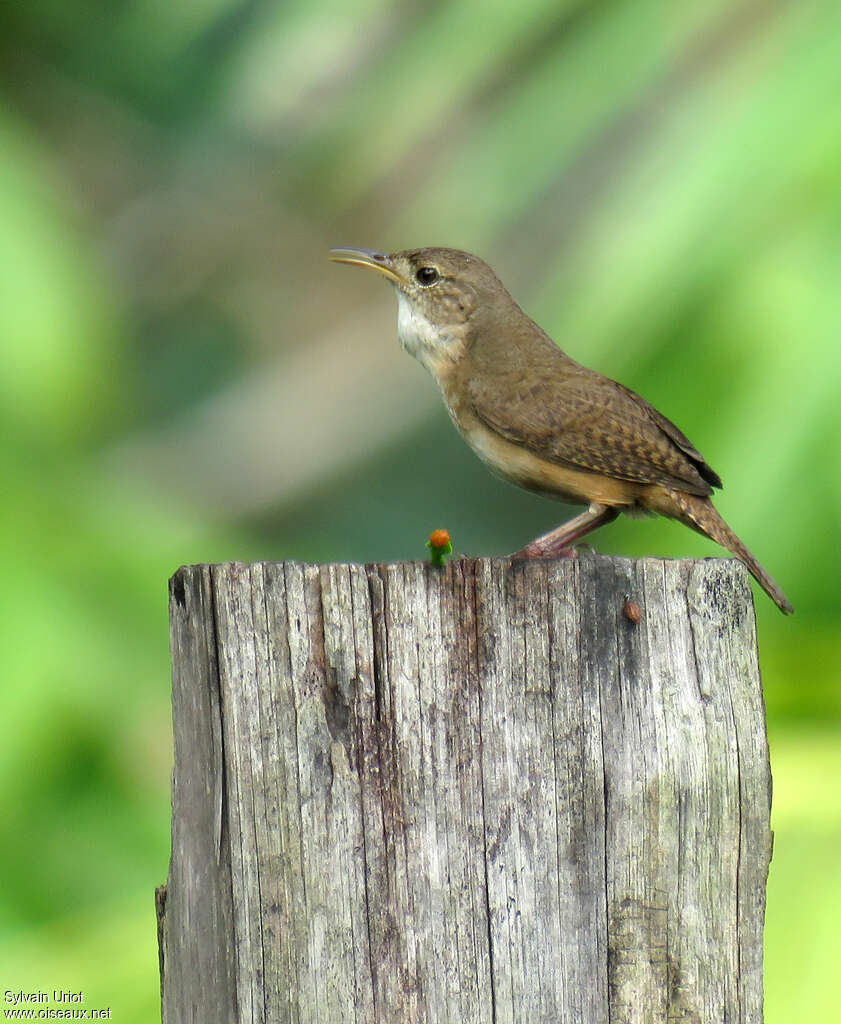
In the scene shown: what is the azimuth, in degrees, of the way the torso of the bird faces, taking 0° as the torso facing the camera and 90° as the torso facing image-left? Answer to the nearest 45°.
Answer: approximately 90°
